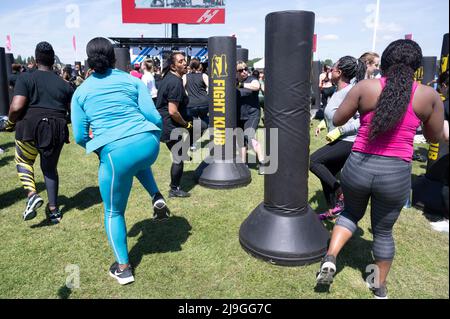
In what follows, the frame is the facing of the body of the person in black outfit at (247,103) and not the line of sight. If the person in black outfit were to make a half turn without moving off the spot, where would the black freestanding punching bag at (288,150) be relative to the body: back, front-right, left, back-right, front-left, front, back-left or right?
back-right

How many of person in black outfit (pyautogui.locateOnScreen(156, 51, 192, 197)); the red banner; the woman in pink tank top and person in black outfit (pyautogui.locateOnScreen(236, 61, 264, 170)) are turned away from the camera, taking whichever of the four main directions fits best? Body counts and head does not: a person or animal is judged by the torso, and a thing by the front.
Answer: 1

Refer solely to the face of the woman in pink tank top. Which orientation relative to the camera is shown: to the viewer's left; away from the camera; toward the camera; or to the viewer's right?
away from the camera

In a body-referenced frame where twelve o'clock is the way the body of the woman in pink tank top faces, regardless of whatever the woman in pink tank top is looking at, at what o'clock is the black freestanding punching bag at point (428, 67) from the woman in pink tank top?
The black freestanding punching bag is roughly at 12 o'clock from the woman in pink tank top.

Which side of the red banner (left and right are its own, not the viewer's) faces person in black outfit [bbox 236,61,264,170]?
front

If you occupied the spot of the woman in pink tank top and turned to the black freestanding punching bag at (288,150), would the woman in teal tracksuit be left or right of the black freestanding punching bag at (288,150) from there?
left

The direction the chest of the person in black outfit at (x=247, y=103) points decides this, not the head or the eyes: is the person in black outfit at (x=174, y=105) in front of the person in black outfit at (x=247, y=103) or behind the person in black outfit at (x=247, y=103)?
in front

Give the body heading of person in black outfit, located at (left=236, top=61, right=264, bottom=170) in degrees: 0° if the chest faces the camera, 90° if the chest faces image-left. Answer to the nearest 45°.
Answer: approximately 45°

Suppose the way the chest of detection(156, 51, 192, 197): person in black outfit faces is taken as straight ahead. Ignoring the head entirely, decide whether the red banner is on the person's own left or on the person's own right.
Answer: on the person's own left

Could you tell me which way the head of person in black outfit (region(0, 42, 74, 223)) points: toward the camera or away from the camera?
away from the camera

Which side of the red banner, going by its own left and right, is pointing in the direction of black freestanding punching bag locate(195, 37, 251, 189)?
front
